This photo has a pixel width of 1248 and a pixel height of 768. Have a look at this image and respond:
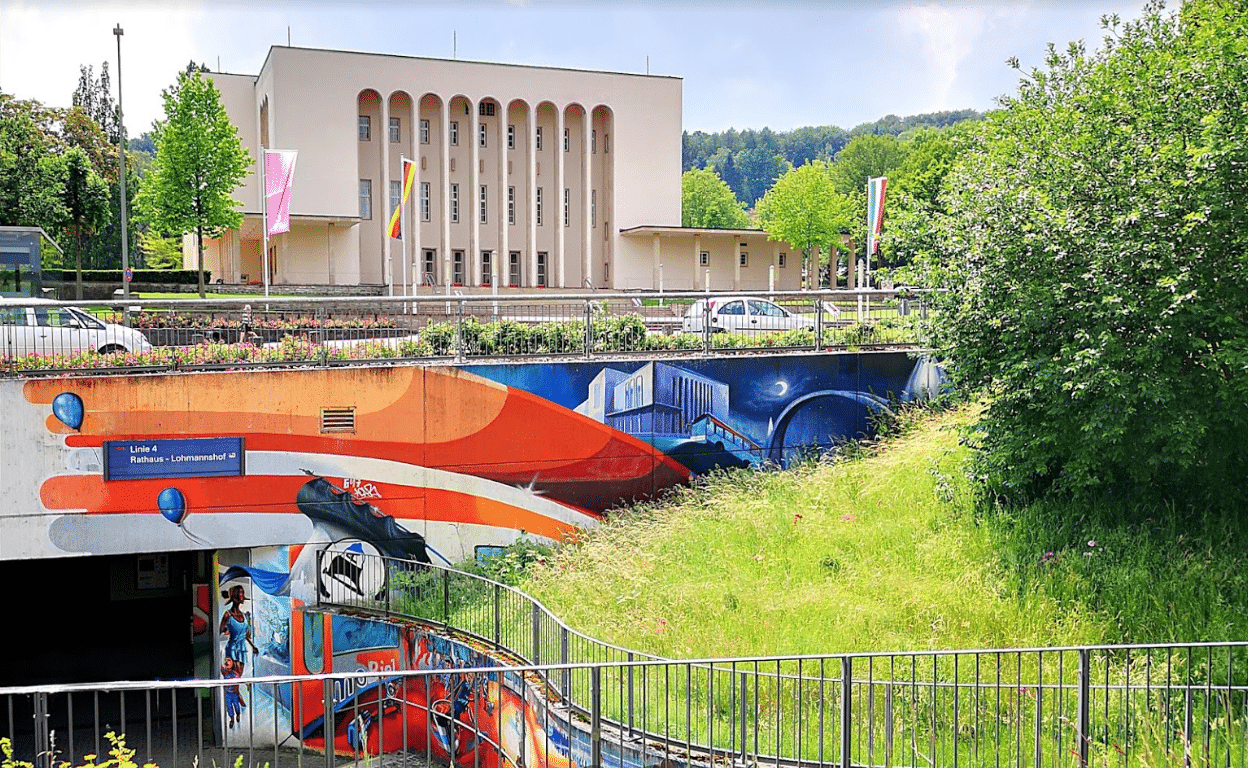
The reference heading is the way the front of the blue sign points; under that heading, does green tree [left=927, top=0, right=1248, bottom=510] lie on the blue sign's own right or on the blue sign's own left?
on the blue sign's own left

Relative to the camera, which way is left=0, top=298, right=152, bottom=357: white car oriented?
to the viewer's right

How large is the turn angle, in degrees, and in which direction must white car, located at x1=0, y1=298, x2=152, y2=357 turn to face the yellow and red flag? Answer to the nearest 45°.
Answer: approximately 45° to its left

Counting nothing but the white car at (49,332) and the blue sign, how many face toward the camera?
1

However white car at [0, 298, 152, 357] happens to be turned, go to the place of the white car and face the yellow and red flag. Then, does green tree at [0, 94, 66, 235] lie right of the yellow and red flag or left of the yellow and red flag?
left

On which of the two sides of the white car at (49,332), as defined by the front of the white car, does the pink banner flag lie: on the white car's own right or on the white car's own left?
on the white car's own left

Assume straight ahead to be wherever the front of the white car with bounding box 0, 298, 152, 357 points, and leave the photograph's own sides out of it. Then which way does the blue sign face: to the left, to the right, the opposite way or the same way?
to the right

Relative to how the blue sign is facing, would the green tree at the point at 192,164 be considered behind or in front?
behind

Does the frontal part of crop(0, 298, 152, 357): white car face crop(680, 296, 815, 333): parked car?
yes

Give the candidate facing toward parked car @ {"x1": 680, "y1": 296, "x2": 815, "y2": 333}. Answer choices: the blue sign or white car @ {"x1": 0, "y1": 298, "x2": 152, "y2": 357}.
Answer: the white car

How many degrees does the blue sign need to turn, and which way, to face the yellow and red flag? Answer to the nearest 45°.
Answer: approximately 180°

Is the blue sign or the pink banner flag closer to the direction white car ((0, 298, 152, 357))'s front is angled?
the blue sign

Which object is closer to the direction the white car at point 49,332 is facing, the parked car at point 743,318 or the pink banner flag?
the parked car
